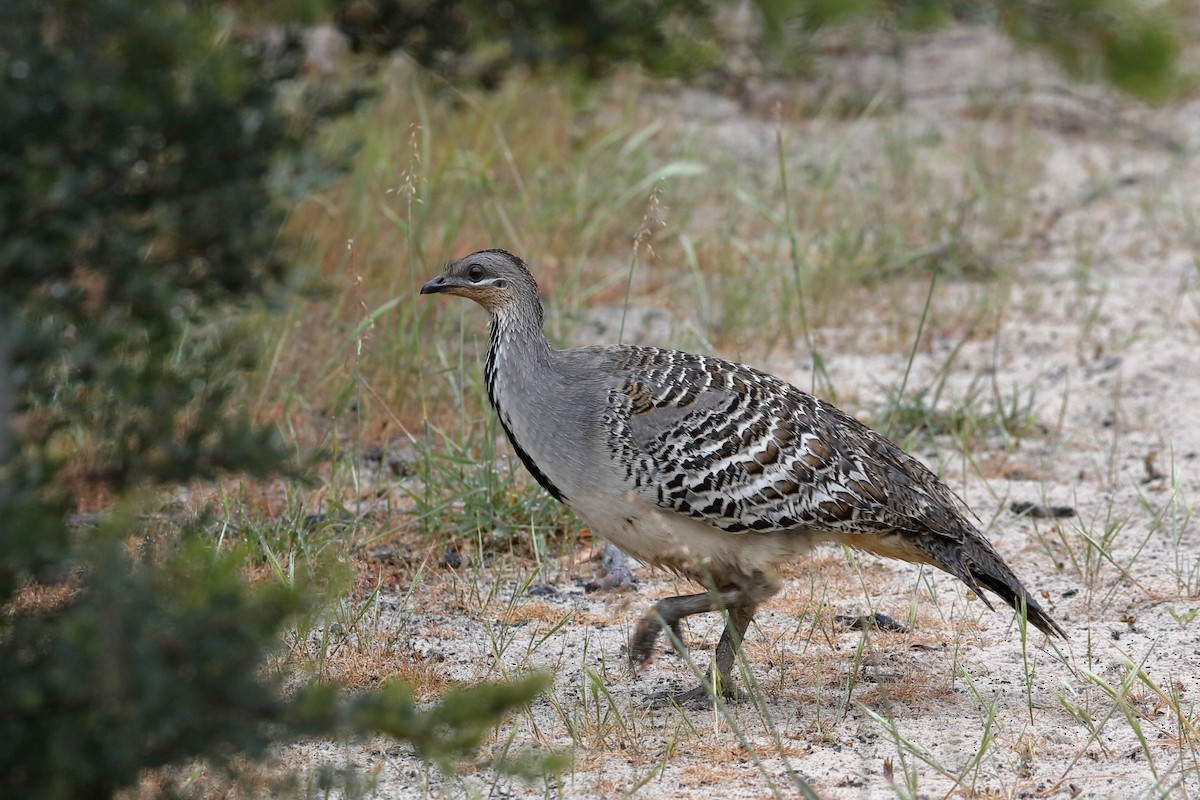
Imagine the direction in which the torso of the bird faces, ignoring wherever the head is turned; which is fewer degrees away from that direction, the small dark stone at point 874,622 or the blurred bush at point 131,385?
the blurred bush

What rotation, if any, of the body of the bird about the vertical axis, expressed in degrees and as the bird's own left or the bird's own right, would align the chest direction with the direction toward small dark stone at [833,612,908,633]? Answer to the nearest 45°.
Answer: approximately 135° to the bird's own right

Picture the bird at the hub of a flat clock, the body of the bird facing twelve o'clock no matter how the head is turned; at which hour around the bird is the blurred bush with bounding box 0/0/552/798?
The blurred bush is roughly at 10 o'clock from the bird.

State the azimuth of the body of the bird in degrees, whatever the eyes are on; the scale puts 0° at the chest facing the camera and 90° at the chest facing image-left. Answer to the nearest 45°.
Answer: approximately 90°

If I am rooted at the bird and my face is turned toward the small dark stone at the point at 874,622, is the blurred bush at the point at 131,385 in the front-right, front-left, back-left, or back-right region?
back-right

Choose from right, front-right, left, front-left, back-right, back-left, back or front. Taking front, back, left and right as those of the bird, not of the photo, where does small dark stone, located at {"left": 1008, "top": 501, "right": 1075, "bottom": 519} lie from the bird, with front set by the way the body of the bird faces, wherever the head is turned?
back-right
